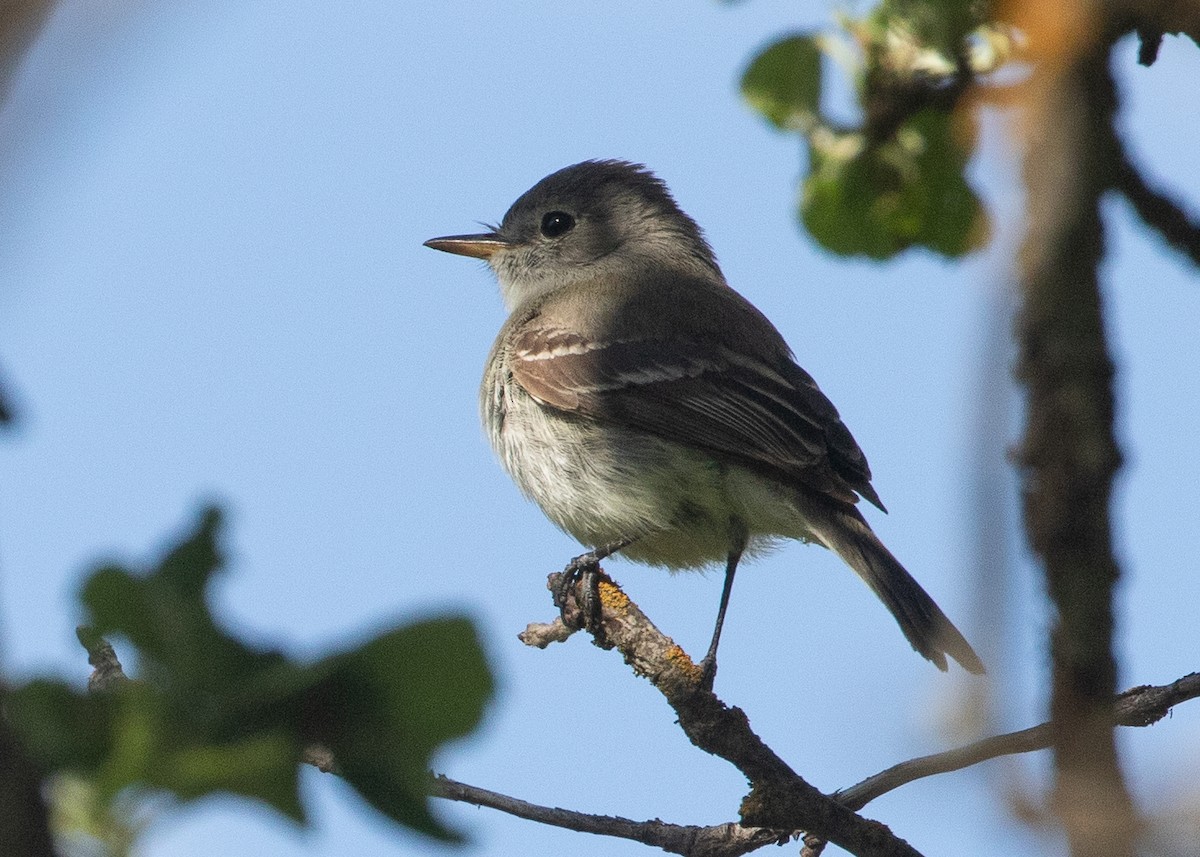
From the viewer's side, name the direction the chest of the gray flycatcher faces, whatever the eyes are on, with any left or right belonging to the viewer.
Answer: facing to the left of the viewer

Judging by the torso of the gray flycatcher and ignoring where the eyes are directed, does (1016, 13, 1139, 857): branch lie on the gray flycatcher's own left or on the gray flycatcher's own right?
on the gray flycatcher's own left

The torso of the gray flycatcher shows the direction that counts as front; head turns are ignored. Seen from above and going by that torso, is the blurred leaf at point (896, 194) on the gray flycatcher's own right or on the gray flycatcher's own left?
on the gray flycatcher's own left
